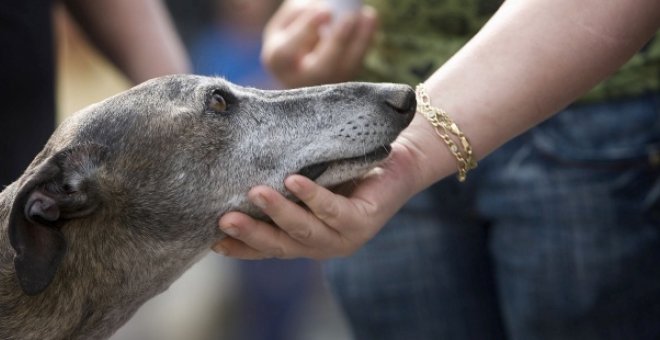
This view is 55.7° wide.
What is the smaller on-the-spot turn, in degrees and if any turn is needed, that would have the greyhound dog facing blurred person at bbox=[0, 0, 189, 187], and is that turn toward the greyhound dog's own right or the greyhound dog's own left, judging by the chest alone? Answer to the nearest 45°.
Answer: approximately 90° to the greyhound dog's own left

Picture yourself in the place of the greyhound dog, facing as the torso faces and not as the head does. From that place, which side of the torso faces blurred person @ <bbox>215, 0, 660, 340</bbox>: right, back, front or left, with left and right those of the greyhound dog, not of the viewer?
front

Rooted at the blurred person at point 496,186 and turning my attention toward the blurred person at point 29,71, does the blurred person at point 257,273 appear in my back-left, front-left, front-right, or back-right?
front-right

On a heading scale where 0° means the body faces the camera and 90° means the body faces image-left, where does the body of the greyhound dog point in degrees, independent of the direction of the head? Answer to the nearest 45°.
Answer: approximately 270°
